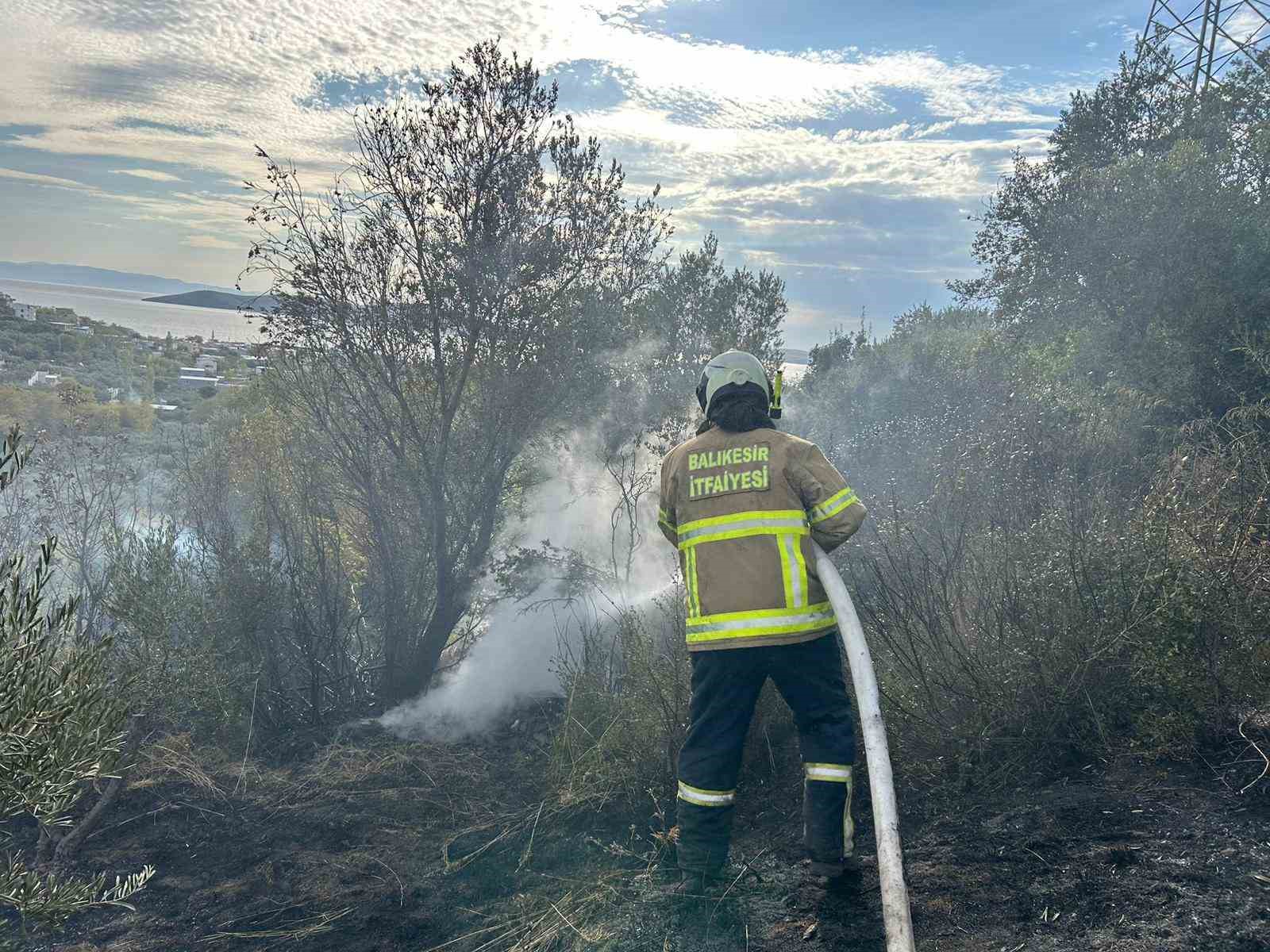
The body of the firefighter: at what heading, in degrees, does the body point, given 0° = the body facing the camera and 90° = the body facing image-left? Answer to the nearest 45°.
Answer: approximately 180°

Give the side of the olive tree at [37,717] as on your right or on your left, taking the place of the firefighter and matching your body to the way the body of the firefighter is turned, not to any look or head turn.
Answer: on your left

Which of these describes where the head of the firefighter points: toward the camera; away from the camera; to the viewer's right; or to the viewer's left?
away from the camera
